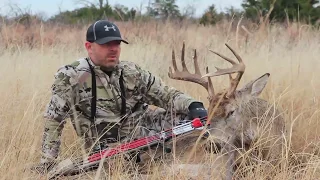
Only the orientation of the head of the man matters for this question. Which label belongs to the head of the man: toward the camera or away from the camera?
toward the camera

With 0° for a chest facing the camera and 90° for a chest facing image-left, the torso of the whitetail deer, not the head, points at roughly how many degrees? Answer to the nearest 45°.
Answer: approximately 45°
